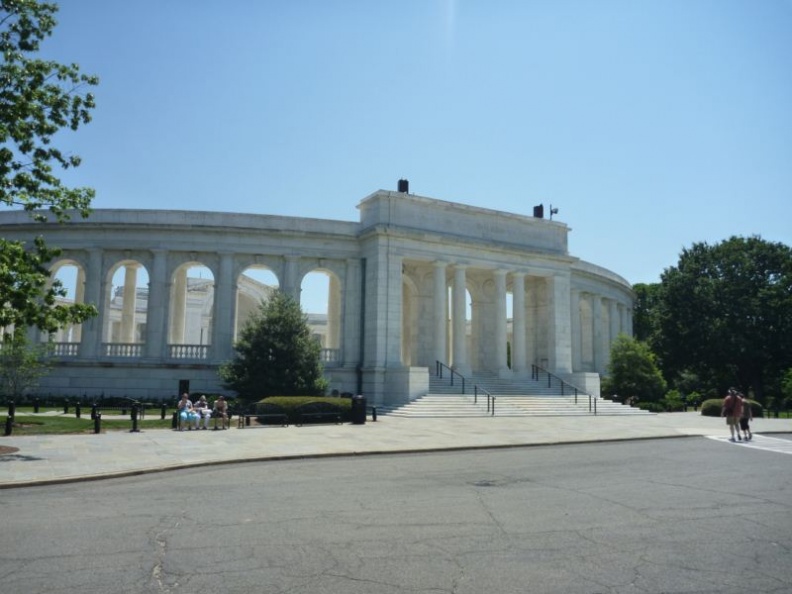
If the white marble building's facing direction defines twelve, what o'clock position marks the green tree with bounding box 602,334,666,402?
The green tree is roughly at 10 o'clock from the white marble building.

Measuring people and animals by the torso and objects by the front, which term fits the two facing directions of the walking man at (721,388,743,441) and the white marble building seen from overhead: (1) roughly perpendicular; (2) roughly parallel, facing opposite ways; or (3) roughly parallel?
roughly parallel, facing opposite ways

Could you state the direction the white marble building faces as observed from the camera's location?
facing the viewer and to the right of the viewer

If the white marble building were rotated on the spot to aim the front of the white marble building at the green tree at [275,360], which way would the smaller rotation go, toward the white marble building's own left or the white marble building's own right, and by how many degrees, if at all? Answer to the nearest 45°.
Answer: approximately 45° to the white marble building's own right

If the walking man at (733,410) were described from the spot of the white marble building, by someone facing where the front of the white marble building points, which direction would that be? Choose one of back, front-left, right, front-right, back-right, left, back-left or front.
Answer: front

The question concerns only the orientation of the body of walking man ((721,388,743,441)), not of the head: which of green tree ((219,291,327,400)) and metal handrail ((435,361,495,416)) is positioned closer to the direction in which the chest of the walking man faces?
the metal handrail

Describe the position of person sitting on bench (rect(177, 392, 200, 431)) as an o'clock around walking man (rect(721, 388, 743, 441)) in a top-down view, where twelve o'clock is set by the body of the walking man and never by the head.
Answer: The person sitting on bench is roughly at 8 o'clock from the walking man.

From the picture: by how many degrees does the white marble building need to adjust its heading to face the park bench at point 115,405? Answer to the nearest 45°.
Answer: approximately 90° to its right

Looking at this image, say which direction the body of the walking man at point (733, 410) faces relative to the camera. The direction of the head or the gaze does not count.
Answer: away from the camera

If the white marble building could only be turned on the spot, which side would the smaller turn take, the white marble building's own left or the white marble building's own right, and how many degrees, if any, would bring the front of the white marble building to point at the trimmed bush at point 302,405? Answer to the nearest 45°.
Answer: approximately 45° to the white marble building's own right

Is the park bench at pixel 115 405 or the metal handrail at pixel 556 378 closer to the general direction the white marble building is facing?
the metal handrail

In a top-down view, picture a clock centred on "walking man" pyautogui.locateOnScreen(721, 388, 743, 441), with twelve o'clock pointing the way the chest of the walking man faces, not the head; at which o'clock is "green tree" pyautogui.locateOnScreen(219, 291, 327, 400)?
The green tree is roughly at 9 o'clock from the walking man.

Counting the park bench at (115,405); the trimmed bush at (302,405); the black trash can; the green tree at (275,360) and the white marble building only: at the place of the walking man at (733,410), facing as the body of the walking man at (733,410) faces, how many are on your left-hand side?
5

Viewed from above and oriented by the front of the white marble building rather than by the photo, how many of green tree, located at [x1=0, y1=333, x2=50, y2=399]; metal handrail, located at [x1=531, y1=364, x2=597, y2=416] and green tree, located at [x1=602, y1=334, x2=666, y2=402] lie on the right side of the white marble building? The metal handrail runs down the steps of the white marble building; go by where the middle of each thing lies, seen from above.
1
